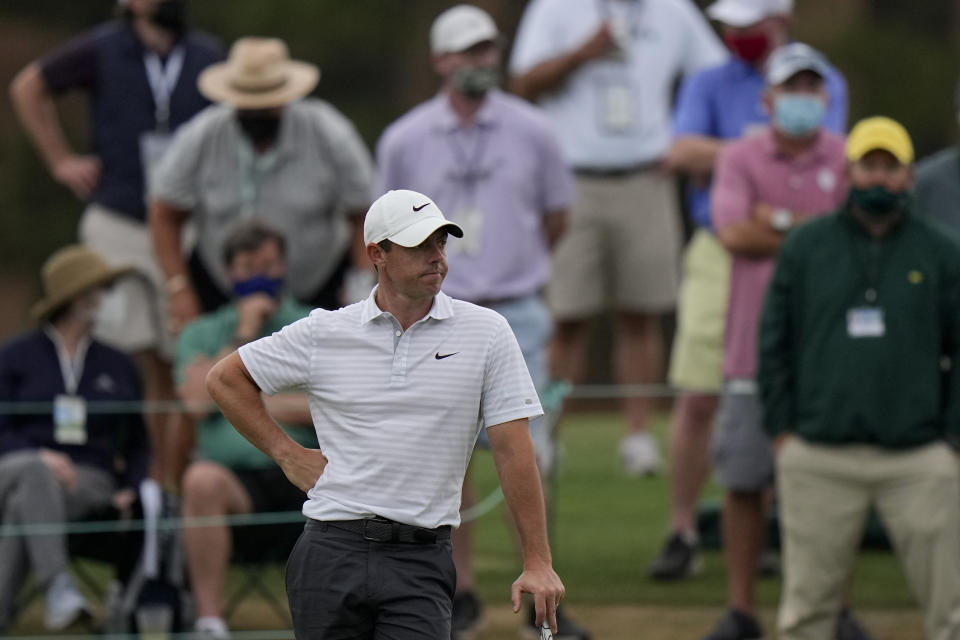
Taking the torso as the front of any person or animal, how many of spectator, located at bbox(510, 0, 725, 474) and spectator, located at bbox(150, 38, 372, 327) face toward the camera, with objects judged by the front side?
2

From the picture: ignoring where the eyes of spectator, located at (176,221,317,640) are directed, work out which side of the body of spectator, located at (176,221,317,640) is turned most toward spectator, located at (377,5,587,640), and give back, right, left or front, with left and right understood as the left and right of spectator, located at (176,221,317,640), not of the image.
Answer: left

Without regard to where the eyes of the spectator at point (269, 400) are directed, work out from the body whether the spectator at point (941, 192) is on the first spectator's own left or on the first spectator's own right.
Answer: on the first spectator's own left

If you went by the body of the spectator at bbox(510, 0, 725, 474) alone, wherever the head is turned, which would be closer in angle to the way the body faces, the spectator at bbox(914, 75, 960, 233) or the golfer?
the golfer

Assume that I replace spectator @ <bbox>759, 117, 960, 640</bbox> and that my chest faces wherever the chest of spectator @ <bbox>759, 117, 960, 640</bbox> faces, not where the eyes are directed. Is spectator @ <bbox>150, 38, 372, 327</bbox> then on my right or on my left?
on my right
